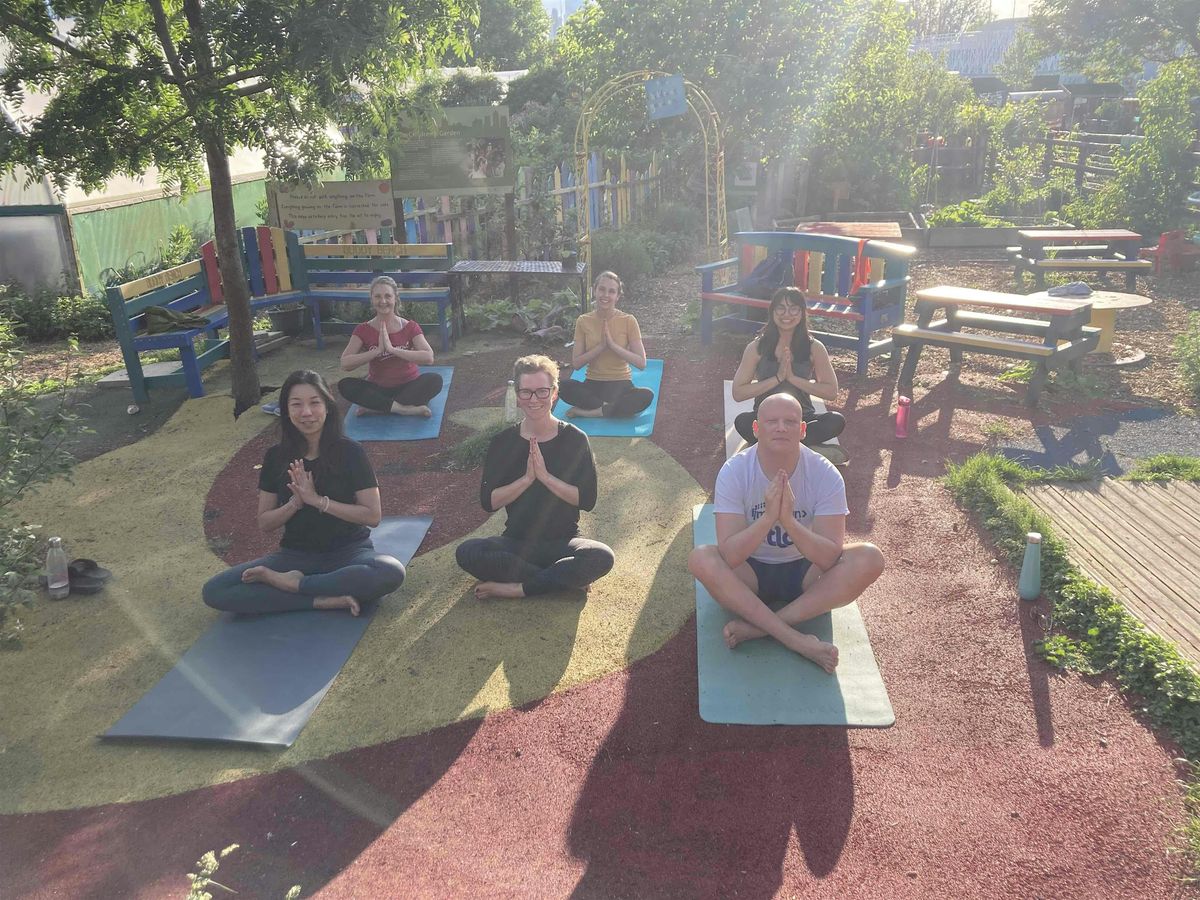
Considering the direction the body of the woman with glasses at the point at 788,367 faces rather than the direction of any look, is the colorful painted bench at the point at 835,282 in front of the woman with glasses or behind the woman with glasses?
behind

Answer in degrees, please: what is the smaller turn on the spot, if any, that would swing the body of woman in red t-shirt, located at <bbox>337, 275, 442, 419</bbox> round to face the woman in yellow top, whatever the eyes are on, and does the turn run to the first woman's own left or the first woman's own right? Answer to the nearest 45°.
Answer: approximately 90° to the first woman's own left

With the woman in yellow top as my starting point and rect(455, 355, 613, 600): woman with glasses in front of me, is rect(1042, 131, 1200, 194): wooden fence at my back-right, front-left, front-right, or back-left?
back-left

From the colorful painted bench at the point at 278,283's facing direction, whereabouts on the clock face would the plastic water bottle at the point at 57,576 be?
The plastic water bottle is roughly at 2 o'clock from the colorful painted bench.

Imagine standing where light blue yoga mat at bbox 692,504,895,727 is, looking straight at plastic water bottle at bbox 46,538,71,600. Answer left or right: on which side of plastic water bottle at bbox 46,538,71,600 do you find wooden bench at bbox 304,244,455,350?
right

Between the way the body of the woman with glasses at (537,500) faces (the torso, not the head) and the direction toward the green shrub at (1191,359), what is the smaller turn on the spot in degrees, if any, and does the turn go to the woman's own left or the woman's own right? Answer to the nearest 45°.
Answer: approximately 135° to the woman's own left

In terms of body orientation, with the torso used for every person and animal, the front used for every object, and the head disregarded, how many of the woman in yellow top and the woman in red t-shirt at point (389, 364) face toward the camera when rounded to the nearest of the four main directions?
2

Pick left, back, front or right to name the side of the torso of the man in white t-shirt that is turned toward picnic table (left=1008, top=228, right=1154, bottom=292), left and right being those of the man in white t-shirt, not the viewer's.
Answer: back
